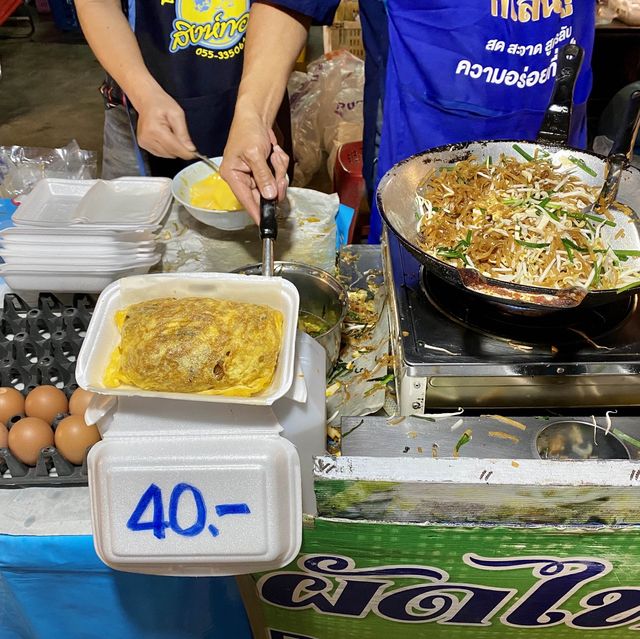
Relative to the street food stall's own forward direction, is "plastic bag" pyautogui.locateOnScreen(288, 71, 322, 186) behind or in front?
behind

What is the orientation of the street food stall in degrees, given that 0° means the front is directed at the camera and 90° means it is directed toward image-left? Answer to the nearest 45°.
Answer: approximately 0°

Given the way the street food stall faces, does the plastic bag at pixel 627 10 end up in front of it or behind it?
behind
